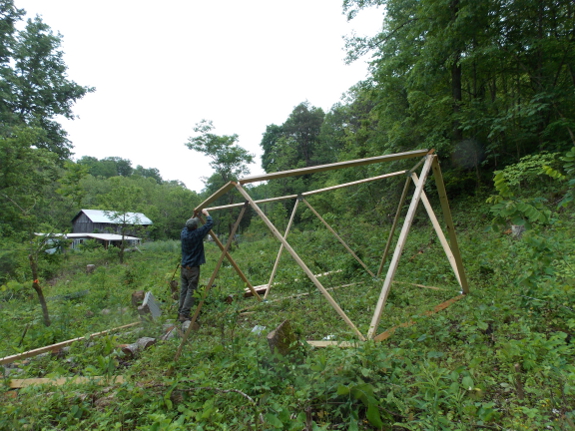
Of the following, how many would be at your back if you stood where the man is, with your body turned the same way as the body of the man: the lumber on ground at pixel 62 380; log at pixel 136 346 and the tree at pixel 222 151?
2

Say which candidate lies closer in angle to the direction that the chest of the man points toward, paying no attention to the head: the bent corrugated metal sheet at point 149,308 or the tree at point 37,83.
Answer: the tree

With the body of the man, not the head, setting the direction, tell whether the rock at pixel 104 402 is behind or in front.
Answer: behind

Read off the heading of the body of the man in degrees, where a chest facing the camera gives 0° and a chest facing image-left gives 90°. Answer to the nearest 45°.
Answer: approximately 225°

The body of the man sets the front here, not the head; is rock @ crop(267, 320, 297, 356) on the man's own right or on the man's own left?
on the man's own right

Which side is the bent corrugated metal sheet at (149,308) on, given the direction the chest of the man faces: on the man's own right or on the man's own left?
on the man's own left

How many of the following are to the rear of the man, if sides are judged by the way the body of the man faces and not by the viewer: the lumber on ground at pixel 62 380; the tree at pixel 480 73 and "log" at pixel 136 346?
2

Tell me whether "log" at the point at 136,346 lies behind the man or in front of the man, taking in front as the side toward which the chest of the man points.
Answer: behind

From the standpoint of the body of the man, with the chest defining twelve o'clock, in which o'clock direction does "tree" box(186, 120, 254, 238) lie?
The tree is roughly at 11 o'clock from the man.

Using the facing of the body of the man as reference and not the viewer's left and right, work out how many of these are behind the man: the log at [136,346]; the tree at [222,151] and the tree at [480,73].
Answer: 1

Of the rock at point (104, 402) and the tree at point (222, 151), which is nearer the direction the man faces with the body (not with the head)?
the tree

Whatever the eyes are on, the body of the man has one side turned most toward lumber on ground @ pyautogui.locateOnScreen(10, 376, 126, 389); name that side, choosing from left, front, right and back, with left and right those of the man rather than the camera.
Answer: back

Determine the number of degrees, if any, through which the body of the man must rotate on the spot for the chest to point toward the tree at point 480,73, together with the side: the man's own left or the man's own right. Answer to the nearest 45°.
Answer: approximately 45° to the man's own right
